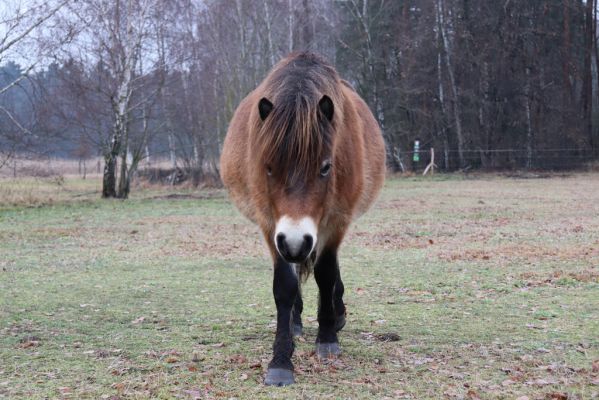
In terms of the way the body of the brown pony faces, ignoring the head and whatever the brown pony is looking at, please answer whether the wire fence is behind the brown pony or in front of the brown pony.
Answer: behind

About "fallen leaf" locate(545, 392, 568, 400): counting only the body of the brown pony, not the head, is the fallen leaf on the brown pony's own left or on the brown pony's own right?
on the brown pony's own left

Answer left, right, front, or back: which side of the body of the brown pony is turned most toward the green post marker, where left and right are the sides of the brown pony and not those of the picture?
back

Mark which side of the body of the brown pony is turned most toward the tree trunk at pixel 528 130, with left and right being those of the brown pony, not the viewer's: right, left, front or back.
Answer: back

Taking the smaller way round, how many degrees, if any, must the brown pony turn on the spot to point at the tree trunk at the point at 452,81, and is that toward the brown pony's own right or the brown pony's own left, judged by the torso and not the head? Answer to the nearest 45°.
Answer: approximately 180°

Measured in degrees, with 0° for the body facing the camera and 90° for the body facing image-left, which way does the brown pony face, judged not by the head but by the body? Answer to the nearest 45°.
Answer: approximately 0°
